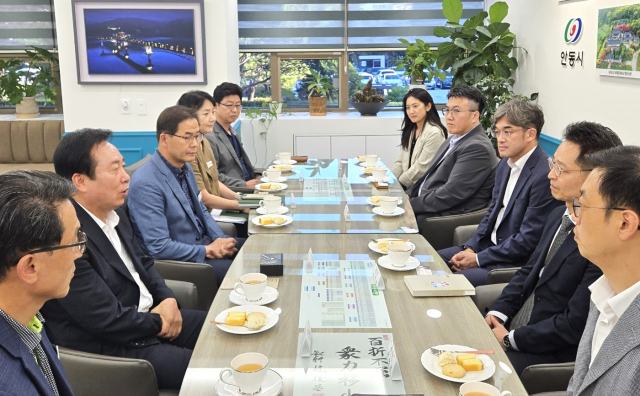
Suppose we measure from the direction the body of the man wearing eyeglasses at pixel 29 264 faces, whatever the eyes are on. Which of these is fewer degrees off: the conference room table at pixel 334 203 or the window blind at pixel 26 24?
the conference room table

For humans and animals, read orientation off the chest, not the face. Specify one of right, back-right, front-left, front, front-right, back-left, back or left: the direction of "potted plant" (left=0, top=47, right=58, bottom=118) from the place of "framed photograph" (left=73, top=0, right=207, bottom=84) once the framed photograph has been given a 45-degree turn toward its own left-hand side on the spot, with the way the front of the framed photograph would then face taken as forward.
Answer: back

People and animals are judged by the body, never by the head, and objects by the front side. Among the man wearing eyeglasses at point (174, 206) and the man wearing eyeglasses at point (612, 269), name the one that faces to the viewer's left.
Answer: the man wearing eyeglasses at point (612, 269)

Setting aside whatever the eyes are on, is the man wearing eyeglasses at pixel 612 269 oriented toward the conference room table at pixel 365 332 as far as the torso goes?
yes

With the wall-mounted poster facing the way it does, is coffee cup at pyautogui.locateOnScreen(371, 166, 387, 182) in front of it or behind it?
in front

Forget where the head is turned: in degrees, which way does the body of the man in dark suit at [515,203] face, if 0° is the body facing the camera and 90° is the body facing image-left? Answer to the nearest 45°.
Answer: approximately 45°

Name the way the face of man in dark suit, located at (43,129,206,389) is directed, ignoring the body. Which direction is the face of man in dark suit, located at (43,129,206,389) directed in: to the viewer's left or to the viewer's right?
to the viewer's right

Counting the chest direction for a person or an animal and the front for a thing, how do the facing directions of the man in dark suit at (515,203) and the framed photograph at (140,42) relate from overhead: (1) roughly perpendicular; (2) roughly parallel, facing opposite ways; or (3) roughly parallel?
roughly perpendicular

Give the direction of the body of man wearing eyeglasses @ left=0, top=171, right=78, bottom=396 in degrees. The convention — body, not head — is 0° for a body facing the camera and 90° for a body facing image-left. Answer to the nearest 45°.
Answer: approximately 270°

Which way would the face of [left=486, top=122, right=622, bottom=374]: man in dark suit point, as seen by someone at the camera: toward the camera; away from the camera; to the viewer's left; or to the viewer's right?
to the viewer's left

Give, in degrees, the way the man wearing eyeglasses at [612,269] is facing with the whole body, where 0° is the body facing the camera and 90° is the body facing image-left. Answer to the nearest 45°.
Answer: approximately 90°

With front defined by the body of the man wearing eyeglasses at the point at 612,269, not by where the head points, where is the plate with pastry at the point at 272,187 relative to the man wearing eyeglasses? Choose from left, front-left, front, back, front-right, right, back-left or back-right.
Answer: front-right

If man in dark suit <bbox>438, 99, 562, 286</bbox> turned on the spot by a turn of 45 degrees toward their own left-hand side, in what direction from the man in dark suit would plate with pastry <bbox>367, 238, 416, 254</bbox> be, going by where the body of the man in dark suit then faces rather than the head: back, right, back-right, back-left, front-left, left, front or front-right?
front-right

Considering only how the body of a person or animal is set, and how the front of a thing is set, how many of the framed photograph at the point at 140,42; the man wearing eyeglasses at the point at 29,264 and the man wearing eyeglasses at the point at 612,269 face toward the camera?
1

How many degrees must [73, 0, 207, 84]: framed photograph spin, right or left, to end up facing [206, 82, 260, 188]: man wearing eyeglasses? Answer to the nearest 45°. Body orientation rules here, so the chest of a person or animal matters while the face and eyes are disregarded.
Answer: approximately 45° to its left

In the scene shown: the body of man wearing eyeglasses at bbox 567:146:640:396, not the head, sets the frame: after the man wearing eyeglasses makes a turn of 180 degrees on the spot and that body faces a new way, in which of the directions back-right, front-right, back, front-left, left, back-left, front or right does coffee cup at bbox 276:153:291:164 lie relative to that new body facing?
back-left
